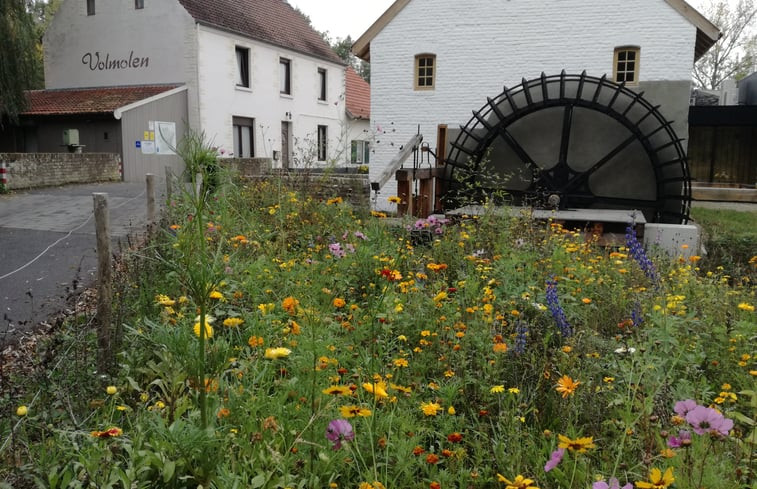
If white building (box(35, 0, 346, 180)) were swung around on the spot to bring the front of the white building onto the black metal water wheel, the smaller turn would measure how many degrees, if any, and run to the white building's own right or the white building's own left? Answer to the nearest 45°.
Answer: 0° — it already faces it

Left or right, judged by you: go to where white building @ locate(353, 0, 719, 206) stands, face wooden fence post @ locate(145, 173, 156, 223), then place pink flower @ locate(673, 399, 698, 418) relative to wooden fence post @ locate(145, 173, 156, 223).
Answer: left

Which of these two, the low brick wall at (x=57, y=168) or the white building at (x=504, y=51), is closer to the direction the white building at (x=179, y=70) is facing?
the white building

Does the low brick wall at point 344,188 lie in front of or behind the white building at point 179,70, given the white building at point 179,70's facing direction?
in front

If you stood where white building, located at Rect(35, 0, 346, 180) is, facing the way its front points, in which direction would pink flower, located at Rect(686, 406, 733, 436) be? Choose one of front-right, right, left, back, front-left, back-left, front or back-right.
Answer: front-right

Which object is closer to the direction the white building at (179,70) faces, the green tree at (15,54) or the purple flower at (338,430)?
the purple flower

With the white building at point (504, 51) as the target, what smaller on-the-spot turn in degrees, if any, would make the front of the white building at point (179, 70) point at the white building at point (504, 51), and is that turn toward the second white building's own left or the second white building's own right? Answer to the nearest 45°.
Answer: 0° — it already faces it

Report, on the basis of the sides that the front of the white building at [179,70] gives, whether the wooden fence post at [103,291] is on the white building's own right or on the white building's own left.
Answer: on the white building's own right

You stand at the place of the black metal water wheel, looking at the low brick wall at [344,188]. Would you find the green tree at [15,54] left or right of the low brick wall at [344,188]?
right

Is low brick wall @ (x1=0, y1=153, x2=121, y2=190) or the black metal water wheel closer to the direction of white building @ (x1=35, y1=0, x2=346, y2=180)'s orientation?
the black metal water wheel

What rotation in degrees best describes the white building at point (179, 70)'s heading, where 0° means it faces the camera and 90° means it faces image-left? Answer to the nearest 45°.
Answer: approximately 315°

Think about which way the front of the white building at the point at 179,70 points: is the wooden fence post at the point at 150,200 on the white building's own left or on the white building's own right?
on the white building's own right
